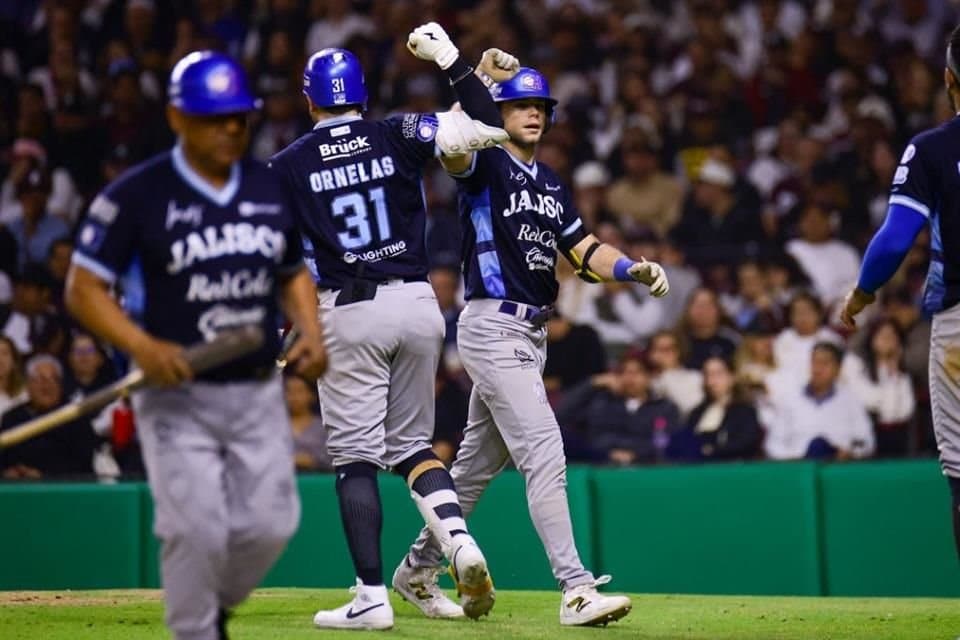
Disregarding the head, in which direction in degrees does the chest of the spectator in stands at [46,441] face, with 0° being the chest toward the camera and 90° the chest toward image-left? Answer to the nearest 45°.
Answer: approximately 0°

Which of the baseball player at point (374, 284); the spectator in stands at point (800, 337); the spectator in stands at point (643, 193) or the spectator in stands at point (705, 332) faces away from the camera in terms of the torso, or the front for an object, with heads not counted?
the baseball player

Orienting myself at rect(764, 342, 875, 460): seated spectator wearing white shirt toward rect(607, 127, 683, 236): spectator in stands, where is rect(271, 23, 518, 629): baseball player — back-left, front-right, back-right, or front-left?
back-left

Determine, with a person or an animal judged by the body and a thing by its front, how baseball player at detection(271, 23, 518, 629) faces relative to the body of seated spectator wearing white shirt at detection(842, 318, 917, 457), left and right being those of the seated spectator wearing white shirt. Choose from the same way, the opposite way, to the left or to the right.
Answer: the opposite way

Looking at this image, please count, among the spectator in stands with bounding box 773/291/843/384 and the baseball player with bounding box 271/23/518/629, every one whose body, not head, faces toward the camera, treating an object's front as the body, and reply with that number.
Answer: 1

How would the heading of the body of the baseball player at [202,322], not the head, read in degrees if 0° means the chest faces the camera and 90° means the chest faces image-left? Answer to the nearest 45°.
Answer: approximately 315°

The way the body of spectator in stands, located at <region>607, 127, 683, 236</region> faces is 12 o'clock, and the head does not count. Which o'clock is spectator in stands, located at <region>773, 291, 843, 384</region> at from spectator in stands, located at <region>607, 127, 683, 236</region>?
spectator in stands, located at <region>773, 291, 843, 384</region> is roughly at 11 o'clock from spectator in stands, located at <region>607, 127, 683, 236</region>.

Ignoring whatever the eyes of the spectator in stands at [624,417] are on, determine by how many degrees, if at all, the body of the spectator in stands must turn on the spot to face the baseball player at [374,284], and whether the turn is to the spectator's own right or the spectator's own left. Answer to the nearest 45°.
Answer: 0° — they already face them

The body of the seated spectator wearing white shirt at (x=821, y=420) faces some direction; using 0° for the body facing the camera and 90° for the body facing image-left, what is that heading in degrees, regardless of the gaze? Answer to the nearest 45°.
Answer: approximately 0°
